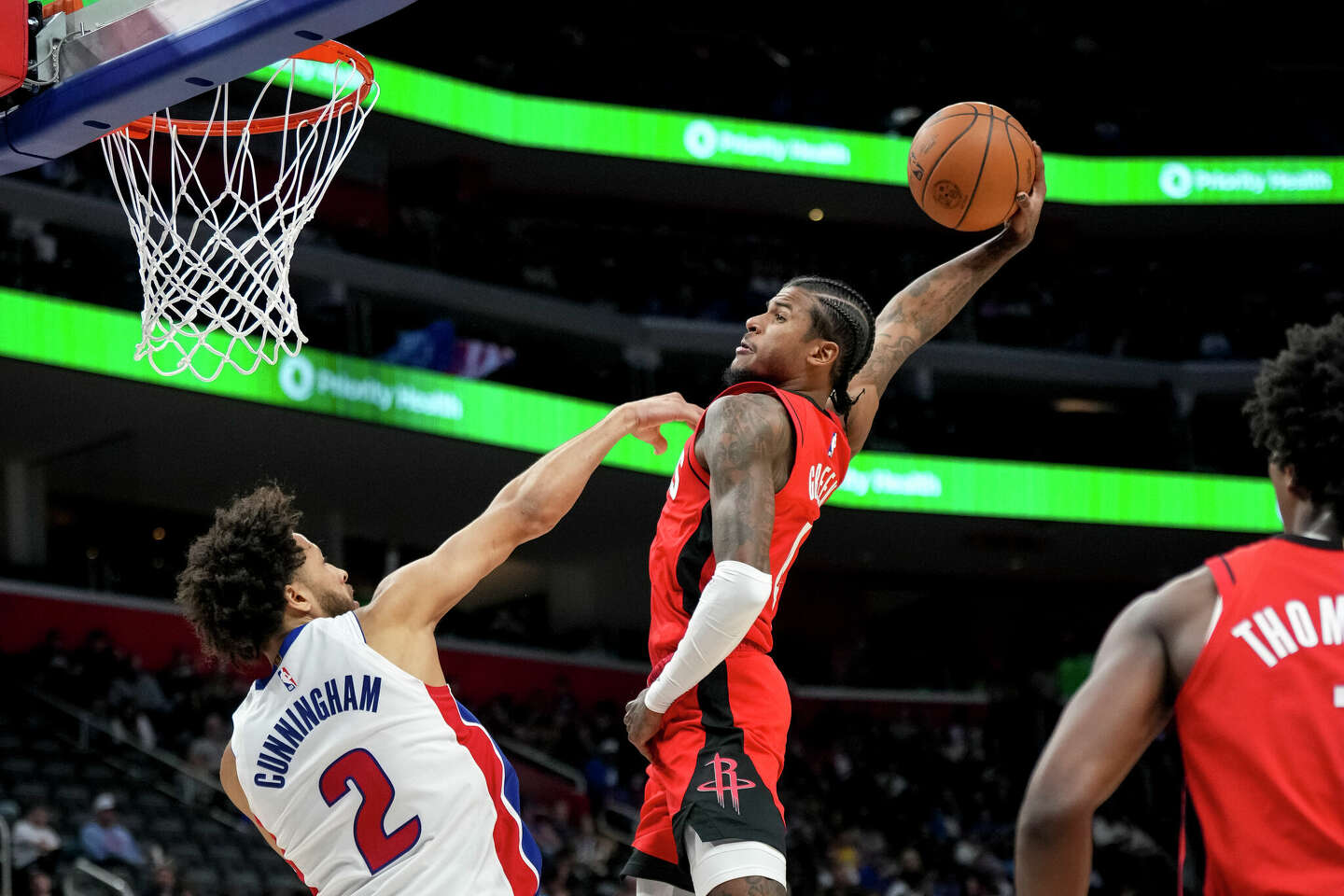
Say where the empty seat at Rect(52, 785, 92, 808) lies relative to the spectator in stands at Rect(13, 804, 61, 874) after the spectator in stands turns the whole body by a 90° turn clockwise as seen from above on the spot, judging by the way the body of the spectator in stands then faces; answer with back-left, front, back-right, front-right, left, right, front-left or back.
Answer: back-right

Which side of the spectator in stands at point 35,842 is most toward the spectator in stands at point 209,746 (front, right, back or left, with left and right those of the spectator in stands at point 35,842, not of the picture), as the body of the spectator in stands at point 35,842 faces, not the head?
left

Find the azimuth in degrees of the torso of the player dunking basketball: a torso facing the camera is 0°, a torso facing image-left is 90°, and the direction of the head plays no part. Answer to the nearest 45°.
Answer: approximately 90°

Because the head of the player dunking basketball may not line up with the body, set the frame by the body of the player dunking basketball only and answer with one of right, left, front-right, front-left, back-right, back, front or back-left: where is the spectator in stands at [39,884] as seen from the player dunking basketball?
front-right

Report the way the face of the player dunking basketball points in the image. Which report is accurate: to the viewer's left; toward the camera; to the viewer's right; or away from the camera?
to the viewer's left

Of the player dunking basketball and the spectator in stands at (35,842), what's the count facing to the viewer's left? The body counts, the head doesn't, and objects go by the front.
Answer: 1

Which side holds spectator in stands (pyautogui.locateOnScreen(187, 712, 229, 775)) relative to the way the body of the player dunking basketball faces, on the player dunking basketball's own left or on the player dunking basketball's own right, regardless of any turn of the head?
on the player dunking basketball's own right

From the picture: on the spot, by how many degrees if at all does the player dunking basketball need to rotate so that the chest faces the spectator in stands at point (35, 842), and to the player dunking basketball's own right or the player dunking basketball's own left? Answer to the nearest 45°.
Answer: approximately 45° to the player dunking basketball's own right

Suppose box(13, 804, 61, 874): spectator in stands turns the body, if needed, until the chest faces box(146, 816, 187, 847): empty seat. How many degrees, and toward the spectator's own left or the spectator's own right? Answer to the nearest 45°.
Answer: approximately 90° to the spectator's own left

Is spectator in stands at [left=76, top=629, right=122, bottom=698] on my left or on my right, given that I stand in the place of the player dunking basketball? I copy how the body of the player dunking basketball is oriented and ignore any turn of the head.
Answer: on my right

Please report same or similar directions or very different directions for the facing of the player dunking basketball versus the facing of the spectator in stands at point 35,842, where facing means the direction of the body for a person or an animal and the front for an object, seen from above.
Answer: very different directions

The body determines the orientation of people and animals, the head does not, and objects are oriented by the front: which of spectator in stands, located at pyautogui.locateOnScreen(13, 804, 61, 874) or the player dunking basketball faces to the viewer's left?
the player dunking basketball

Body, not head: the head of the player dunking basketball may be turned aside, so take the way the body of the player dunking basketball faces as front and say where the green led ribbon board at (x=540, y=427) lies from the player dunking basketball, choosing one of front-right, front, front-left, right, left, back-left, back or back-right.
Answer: right

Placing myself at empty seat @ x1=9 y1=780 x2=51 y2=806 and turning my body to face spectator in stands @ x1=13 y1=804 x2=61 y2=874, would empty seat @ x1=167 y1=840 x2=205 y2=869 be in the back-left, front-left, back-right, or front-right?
front-left

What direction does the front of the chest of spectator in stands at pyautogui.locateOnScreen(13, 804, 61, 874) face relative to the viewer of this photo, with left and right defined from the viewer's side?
facing the viewer and to the right of the viewer
